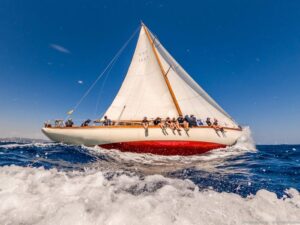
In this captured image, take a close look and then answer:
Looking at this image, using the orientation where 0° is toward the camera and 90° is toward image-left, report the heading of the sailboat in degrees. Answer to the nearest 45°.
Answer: approximately 270°

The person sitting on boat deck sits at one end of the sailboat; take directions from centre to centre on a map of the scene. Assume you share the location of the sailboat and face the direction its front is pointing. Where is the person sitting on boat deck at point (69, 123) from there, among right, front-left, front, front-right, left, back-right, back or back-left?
back
